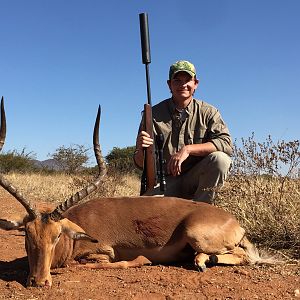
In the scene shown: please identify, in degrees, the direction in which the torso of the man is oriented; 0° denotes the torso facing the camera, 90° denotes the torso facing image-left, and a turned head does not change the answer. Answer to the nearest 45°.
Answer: approximately 0°

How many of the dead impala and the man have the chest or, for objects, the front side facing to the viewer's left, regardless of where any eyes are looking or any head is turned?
1

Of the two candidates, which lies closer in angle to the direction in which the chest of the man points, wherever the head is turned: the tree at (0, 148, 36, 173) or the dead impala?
the dead impala

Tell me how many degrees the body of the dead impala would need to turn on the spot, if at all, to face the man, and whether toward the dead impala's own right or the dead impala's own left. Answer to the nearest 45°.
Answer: approximately 135° to the dead impala's own right

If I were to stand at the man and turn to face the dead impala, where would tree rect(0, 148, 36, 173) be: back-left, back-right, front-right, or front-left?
back-right

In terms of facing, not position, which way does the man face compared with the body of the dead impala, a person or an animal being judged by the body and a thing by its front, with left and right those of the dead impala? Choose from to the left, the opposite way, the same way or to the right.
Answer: to the left

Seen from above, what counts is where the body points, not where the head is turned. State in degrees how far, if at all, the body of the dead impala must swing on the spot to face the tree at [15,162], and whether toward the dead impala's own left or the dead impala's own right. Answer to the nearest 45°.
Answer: approximately 90° to the dead impala's own right

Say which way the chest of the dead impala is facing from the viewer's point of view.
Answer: to the viewer's left

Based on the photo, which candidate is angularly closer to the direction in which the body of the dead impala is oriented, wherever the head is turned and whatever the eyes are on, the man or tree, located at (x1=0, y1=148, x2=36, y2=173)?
the tree
